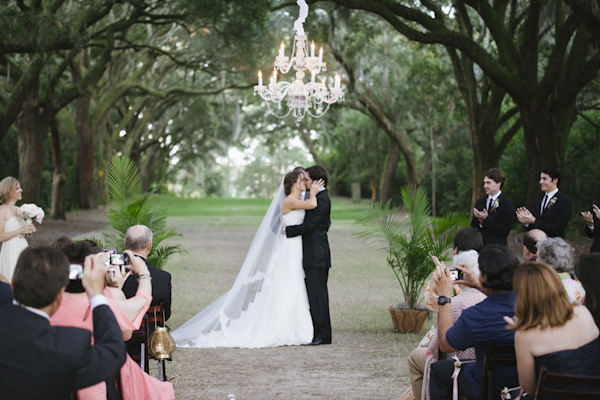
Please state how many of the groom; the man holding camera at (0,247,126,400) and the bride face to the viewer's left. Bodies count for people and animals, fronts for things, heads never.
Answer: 1

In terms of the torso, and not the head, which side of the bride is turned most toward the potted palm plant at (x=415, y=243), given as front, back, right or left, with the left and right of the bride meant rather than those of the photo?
front

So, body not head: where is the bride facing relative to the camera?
to the viewer's right

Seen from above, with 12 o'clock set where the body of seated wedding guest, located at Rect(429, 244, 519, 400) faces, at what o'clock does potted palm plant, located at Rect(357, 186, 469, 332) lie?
The potted palm plant is roughly at 1 o'clock from the seated wedding guest.

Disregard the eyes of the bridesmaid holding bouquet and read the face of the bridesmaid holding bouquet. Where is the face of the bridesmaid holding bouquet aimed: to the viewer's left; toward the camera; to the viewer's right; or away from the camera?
to the viewer's right

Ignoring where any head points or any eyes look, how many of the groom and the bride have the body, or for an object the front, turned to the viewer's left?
1

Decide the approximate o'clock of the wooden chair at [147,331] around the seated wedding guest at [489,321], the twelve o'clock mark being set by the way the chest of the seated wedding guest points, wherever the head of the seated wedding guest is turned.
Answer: The wooden chair is roughly at 11 o'clock from the seated wedding guest.

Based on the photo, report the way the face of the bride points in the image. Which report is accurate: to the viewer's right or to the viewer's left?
to the viewer's right

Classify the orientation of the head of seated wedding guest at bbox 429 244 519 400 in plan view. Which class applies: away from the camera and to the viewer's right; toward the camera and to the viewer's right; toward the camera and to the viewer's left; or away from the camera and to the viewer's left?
away from the camera and to the viewer's left

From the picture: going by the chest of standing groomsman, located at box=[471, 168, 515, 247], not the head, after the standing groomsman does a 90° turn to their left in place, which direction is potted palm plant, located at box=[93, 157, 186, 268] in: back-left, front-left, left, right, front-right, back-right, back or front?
back-right

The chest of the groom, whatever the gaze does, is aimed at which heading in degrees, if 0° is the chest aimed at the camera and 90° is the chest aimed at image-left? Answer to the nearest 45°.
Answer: approximately 90°

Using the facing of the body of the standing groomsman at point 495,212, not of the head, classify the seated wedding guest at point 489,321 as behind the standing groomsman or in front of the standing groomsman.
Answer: in front

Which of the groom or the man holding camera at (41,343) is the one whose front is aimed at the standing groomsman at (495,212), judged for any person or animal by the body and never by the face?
the man holding camera

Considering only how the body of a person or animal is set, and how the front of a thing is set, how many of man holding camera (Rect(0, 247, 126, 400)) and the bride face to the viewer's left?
0

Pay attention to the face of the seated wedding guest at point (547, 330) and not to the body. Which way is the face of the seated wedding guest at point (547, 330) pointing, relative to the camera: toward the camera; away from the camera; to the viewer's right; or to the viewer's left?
away from the camera
